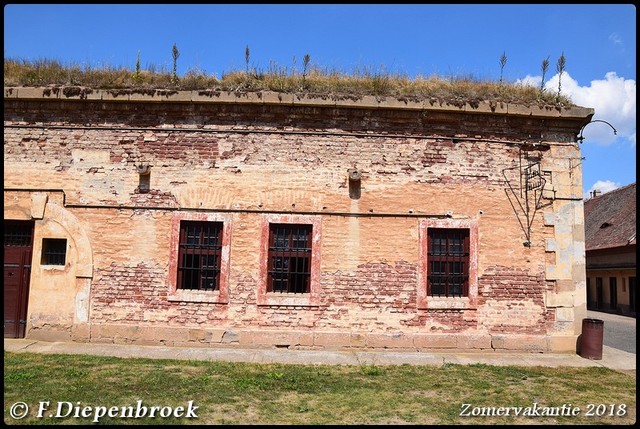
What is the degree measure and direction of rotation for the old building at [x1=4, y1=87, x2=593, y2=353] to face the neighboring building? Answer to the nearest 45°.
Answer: approximately 135° to its left

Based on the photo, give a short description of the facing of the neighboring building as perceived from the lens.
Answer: facing the viewer and to the left of the viewer

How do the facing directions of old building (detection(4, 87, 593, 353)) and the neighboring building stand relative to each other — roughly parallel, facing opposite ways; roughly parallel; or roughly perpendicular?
roughly perpendicular

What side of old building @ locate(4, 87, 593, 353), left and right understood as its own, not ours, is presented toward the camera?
front

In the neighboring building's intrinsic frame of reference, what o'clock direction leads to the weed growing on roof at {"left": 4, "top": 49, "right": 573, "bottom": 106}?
The weed growing on roof is roughly at 11 o'clock from the neighboring building.

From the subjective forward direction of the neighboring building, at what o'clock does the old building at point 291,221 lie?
The old building is roughly at 11 o'clock from the neighboring building.

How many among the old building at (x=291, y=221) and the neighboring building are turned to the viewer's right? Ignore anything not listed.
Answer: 0
